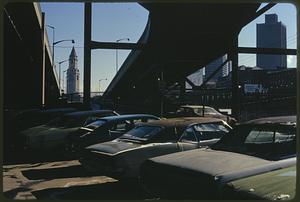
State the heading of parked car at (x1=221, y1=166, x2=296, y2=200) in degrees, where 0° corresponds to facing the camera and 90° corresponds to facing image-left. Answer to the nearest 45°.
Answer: approximately 45°

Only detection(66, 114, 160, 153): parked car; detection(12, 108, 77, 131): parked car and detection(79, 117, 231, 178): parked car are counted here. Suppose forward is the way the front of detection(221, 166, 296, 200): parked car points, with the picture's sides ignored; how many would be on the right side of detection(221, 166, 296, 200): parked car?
3

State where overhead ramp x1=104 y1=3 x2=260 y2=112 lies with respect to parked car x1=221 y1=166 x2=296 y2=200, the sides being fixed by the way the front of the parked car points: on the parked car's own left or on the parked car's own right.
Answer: on the parked car's own right

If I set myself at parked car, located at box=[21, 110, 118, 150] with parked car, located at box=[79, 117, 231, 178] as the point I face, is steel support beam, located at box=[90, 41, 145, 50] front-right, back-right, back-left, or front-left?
back-left

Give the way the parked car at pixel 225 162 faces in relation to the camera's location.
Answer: facing the viewer and to the left of the viewer

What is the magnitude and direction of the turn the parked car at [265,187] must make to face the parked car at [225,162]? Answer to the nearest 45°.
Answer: approximately 90° to its right

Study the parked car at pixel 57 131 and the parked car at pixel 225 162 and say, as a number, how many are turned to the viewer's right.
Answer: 0

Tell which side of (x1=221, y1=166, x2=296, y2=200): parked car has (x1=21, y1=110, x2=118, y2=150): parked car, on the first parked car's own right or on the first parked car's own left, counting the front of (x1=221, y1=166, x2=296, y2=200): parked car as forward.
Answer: on the first parked car's own right

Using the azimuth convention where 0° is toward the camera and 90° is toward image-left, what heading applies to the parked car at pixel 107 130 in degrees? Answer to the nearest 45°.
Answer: approximately 45°
